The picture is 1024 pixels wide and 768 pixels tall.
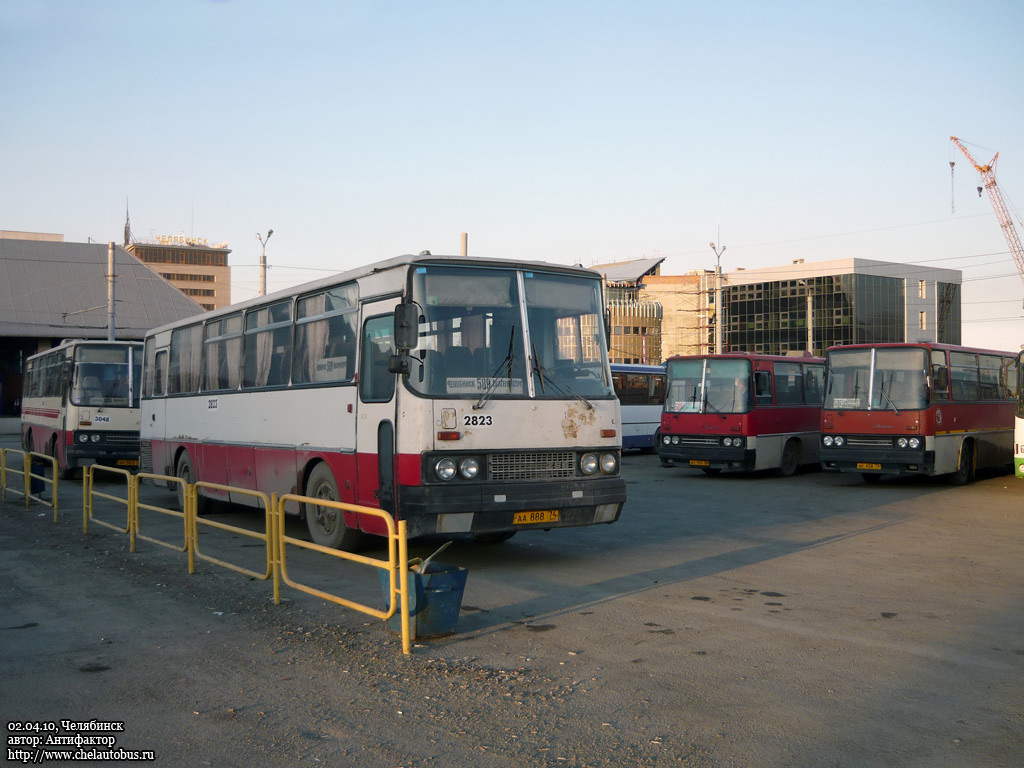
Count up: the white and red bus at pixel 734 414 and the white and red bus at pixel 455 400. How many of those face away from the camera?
0

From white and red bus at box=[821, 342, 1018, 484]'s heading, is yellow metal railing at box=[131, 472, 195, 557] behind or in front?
in front

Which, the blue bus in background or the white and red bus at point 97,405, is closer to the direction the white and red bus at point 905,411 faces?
the white and red bus

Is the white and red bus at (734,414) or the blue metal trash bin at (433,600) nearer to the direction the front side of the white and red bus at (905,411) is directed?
the blue metal trash bin

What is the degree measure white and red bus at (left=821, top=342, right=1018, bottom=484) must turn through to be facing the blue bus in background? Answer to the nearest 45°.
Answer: approximately 90° to its right

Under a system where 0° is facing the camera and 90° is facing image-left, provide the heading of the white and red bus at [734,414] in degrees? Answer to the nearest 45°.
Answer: approximately 45°

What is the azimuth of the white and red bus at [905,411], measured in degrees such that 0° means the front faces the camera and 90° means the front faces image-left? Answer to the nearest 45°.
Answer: approximately 45°

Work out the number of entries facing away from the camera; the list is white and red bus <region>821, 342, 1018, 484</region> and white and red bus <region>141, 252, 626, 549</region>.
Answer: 0

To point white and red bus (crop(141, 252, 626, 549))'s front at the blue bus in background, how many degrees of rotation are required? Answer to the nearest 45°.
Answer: approximately 135° to its left

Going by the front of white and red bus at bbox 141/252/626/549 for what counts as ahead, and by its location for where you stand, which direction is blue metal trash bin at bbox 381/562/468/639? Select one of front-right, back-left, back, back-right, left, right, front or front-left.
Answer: front-right

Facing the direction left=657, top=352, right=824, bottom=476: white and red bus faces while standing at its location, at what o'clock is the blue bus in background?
The blue bus in background is roughly at 4 o'clock from the white and red bus.

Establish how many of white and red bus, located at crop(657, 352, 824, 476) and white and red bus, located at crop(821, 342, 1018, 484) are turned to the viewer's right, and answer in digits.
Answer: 0

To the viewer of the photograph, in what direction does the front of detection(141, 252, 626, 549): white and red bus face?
facing the viewer and to the right of the viewer

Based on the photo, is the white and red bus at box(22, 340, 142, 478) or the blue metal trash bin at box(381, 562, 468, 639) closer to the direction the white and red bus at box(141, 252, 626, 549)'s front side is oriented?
the blue metal trash bin
